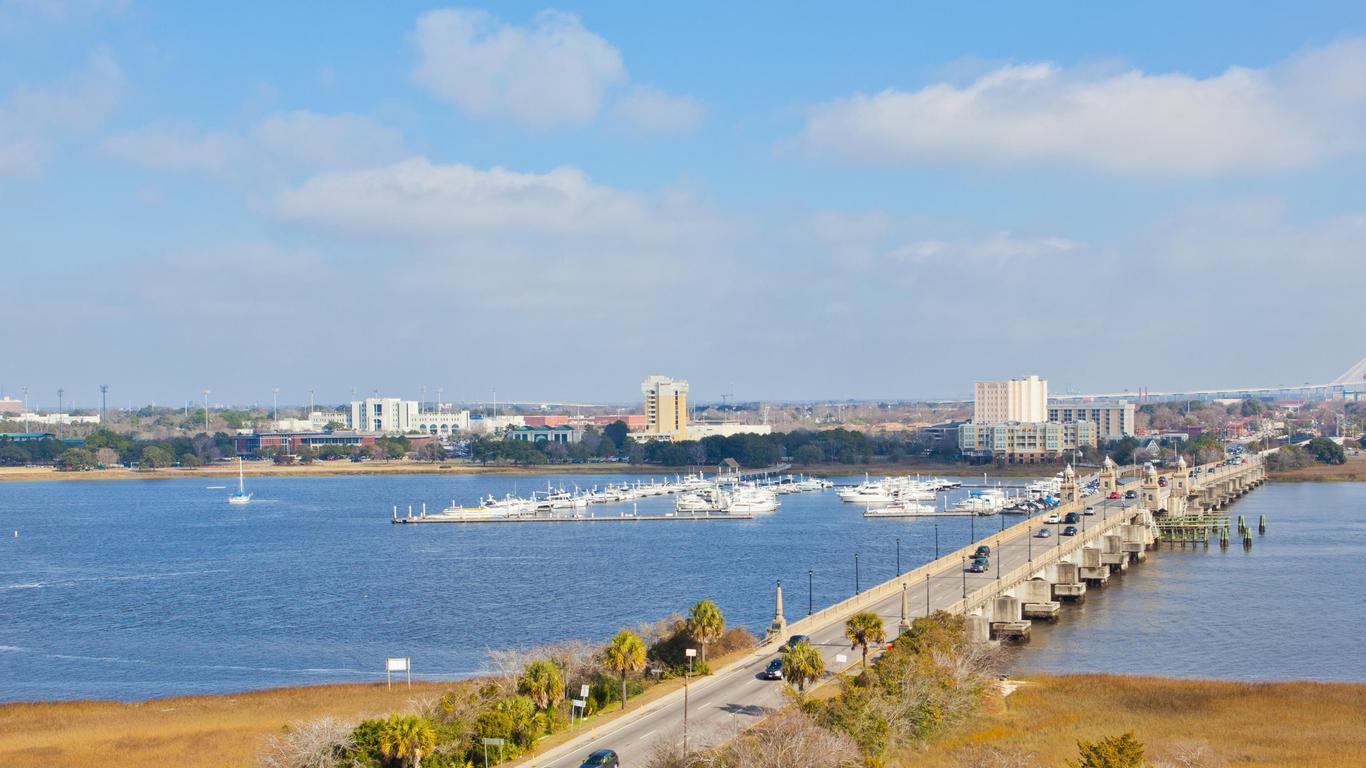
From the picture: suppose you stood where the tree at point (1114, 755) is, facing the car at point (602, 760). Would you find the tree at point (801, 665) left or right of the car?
right

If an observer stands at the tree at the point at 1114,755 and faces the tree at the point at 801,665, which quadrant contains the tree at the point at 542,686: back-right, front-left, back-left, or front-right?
front-left

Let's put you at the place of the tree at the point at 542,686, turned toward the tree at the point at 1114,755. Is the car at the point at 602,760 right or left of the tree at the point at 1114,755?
right

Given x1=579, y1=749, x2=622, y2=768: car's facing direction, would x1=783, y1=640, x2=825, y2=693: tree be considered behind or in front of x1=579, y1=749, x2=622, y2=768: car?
behind

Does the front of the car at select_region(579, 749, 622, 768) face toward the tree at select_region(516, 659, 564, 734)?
no

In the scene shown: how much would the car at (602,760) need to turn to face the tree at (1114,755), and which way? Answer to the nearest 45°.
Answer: approximately 135° to its left

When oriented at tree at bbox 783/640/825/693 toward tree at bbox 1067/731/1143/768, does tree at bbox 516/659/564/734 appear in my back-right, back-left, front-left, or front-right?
back-right

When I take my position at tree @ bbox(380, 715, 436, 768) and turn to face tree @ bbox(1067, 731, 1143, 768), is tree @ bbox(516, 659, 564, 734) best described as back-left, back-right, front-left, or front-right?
front-left

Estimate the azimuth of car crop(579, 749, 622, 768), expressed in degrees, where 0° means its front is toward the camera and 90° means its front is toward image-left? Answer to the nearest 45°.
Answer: approximately 45°

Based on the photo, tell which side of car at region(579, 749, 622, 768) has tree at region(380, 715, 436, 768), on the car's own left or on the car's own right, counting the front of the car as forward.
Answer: on the car's own right
